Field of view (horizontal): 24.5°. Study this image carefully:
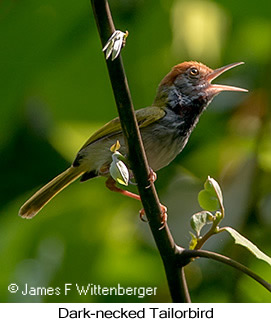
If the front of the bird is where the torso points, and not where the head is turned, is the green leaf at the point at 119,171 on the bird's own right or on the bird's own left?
on the bird's own right

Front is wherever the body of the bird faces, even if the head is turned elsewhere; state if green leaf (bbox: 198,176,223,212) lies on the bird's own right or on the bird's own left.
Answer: on the bird's own right

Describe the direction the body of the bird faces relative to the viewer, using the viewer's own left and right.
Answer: facing to the right of the viewer

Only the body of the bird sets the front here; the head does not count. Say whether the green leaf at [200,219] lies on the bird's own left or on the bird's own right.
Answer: on the bird's own right
